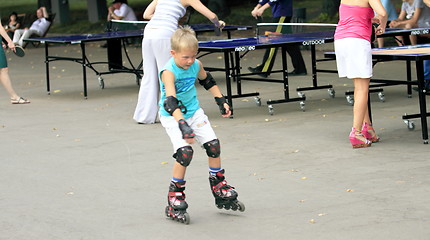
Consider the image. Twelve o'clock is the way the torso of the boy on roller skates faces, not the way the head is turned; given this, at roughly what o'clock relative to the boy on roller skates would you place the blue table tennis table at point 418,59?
The blue table tennis table is roughly at 9 o'clock from the boy on roller skates.

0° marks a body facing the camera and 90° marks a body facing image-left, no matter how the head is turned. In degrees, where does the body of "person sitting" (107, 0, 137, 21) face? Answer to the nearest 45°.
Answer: approximately 45°

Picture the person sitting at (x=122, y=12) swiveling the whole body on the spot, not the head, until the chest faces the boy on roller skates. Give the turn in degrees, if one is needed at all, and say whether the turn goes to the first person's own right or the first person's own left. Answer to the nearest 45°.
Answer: approximately 45° to the first person's own left

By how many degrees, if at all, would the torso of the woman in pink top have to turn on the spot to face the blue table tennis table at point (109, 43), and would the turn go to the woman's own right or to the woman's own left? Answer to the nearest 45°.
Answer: approximately 90° to the woman's own left

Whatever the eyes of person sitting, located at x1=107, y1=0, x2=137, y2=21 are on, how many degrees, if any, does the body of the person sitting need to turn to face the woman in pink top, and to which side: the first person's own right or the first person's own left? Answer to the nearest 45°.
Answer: approximately 45° to the first person's own left

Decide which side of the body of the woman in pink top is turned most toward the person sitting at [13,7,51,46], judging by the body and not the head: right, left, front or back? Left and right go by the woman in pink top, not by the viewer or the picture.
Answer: left

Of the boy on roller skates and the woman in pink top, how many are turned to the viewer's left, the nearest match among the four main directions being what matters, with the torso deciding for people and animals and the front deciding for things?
0

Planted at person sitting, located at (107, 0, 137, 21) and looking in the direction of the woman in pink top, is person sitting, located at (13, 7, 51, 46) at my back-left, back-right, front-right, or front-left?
back-right

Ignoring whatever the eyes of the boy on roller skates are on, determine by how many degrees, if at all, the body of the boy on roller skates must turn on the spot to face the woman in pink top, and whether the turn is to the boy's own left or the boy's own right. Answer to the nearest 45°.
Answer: approximately 90° to the boy's own left

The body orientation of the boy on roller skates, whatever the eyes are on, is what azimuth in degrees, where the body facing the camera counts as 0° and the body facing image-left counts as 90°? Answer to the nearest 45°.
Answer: approximately 315°

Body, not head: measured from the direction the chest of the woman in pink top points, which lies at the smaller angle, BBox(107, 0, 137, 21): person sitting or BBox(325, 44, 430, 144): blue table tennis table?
the blue table tennis table

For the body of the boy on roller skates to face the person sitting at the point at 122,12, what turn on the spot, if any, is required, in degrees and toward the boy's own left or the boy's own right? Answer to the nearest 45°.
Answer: approximately 135° to the boy's own left
